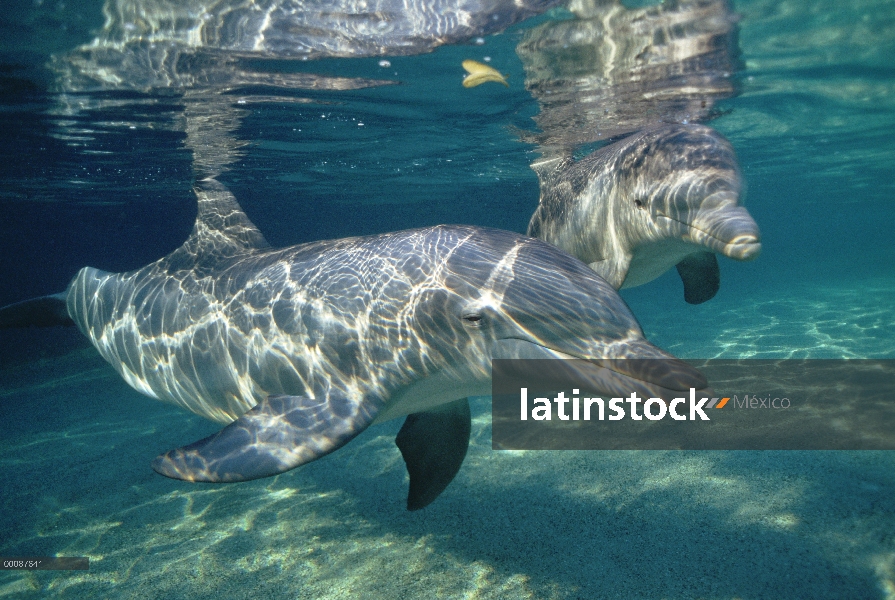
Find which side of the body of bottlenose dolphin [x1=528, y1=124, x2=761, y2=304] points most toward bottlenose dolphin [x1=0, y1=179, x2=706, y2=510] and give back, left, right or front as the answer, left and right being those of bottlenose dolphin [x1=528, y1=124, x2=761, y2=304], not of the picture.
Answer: right

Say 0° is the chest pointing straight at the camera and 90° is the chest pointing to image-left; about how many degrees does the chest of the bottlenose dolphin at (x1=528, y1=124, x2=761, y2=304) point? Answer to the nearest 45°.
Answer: approximately 315°

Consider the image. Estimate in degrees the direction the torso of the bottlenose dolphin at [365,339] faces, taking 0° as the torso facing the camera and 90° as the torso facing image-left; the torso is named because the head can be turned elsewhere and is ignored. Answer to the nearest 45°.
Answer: approximately 315°
